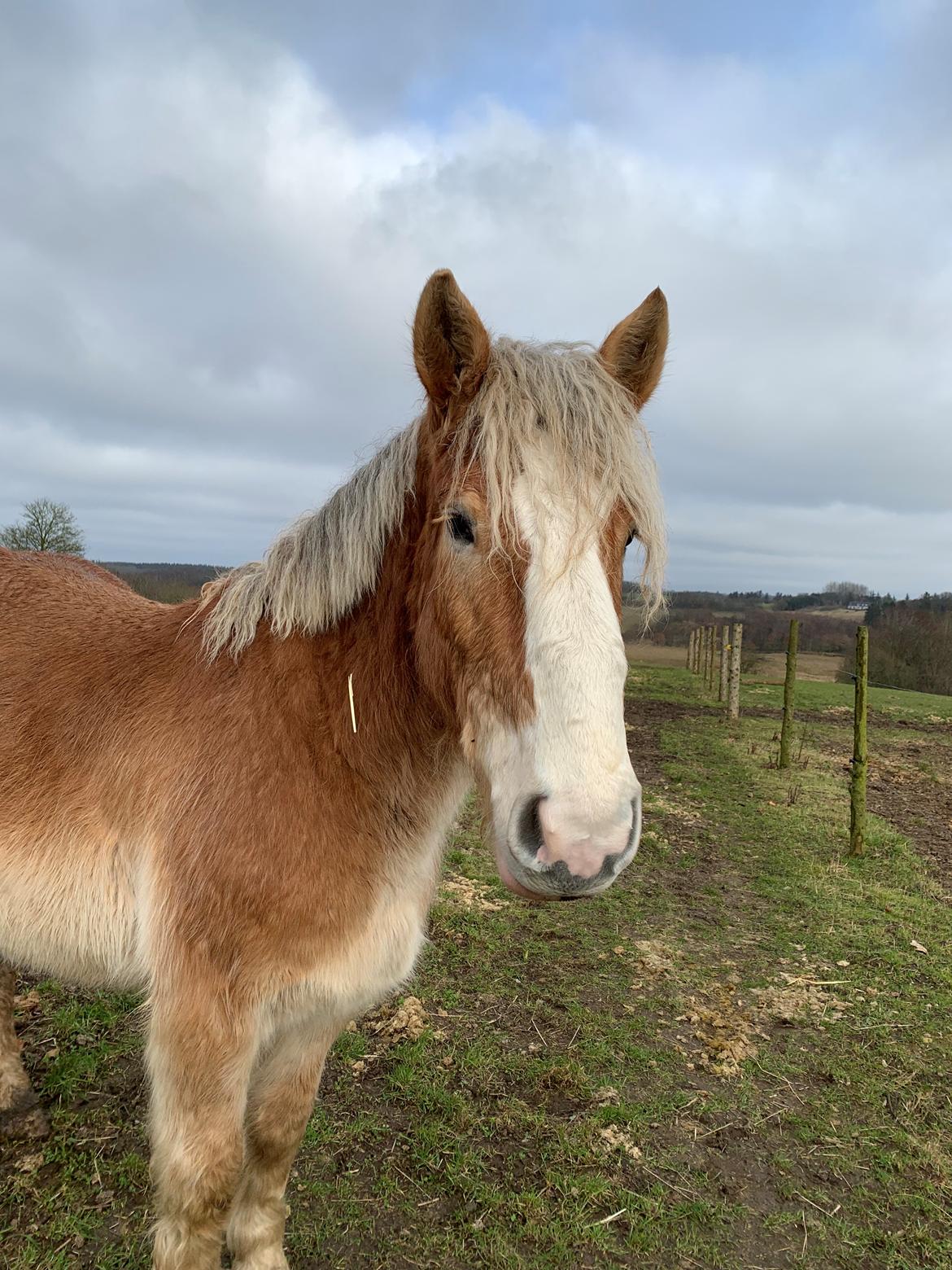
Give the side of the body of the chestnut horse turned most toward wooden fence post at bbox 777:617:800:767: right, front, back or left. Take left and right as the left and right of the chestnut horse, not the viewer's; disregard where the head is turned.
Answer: left

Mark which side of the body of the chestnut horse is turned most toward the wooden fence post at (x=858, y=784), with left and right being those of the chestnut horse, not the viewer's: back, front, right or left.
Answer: left

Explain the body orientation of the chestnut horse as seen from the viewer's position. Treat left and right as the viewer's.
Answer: facing the viewer and to the right of the viewer

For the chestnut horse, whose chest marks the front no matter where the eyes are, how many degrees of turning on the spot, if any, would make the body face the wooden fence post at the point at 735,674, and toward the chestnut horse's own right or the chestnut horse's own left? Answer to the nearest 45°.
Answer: approximately 90° to the chestnut horse's own left
